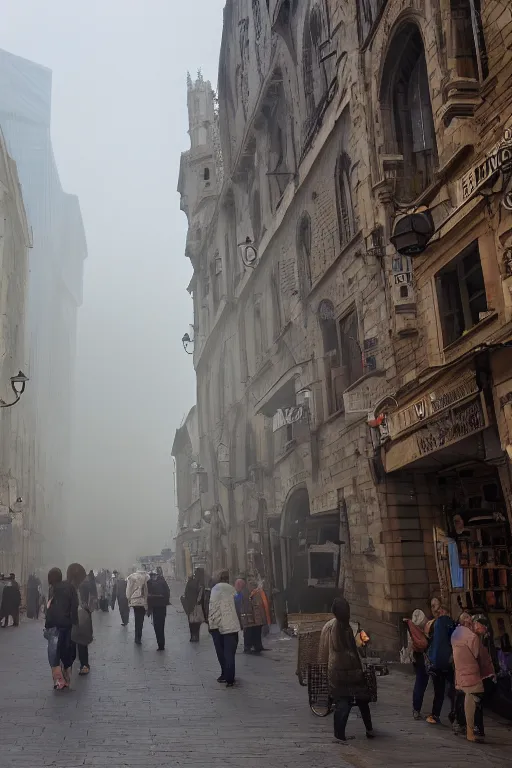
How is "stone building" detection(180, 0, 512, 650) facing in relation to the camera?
to the viewer's left

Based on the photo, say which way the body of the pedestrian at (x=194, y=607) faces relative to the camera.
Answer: away from the camera

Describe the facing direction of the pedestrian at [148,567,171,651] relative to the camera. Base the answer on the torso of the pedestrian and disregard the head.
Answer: away from the camera

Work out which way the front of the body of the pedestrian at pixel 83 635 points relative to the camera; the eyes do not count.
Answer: away from the camera

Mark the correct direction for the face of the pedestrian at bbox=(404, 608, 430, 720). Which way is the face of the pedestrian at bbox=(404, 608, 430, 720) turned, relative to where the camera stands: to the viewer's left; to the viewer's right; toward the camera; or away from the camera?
away from the camera

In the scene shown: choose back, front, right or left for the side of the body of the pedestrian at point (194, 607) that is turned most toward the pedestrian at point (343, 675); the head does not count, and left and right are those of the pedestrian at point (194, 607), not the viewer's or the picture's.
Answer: back

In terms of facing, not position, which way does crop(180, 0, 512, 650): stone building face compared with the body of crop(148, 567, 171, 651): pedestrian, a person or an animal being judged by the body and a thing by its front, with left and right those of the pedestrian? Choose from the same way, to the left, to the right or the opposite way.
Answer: to the left

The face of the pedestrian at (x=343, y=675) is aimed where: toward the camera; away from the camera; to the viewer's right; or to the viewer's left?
away from the camera
